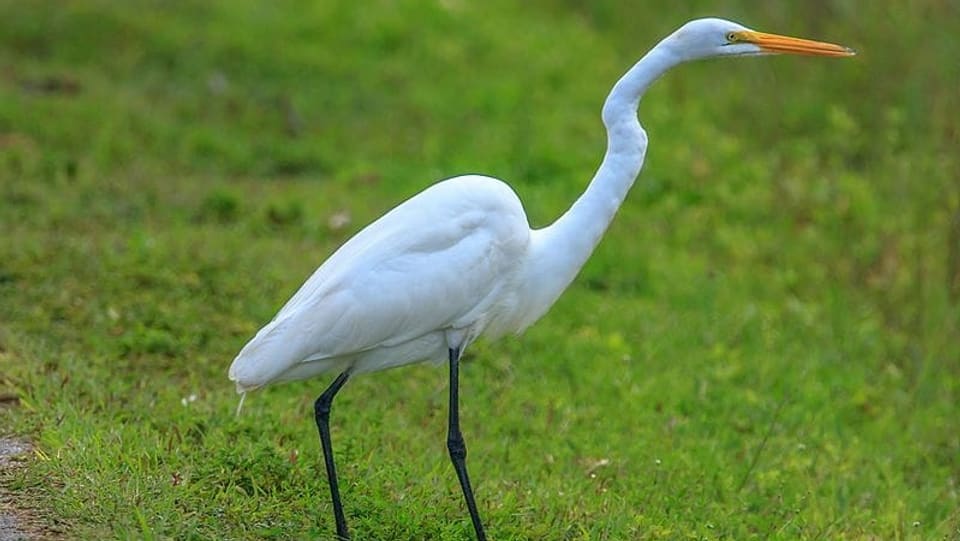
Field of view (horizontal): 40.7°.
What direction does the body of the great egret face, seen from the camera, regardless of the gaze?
to the viewer's right
